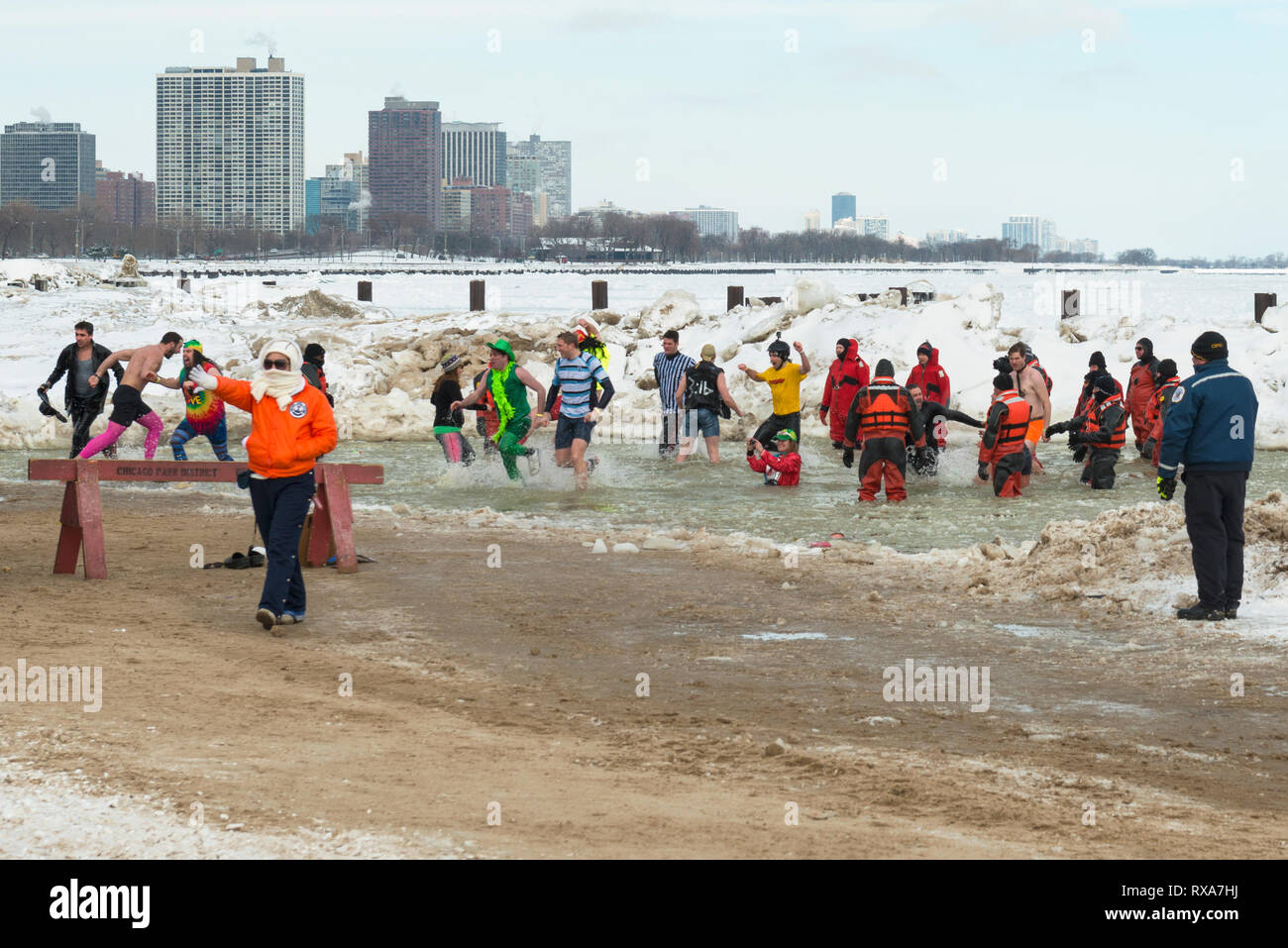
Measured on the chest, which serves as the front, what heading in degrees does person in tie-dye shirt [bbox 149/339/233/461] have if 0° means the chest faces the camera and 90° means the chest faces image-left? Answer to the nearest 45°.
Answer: approximately 45°

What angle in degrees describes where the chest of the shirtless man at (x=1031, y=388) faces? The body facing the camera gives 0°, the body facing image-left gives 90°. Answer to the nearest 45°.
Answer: approximately 45°

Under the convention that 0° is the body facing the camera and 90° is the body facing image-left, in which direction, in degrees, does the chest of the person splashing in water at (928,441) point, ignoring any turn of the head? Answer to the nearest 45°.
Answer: approximately 45°

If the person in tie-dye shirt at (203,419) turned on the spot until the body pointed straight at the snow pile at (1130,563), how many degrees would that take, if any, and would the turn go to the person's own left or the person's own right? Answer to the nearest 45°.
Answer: approximately 90° to the person's own left
